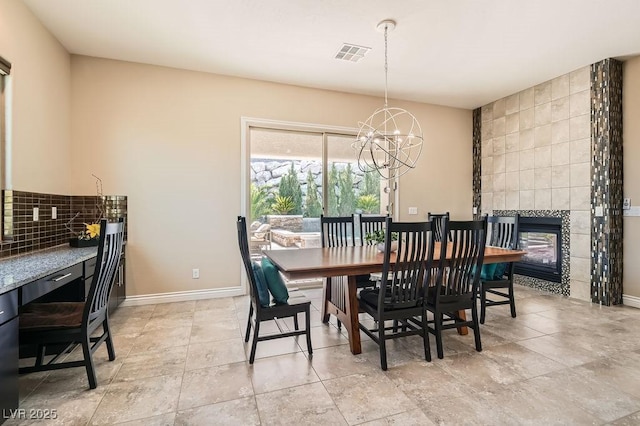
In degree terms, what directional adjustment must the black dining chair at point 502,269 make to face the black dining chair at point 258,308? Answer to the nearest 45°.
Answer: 0° — it already faces it

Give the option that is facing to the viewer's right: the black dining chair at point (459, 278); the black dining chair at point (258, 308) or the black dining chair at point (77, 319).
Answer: the black dining chair at point (258, 308)

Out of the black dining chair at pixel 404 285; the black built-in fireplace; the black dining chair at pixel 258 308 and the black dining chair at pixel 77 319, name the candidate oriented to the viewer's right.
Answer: the black dining chair at pixel 258 308

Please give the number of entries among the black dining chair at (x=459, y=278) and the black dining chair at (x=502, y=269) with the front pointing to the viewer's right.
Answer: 0

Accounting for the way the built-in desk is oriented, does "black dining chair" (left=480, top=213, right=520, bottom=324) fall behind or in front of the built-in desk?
in front

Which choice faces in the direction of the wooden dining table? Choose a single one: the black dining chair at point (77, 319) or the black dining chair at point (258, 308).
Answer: the black dining chair at point (258, 308)

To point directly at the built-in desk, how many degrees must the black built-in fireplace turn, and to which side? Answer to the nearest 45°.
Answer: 0° — it already faces it

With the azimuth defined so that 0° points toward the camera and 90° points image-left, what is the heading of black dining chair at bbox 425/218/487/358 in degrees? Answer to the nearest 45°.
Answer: approximately 135°

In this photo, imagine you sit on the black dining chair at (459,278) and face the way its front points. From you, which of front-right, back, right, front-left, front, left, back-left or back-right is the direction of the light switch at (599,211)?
right

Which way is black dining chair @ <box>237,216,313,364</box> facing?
to the viewer's right

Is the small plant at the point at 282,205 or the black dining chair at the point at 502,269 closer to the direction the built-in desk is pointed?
the black dining chair

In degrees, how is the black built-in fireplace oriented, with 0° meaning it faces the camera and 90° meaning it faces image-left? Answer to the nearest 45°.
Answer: approximately 45°

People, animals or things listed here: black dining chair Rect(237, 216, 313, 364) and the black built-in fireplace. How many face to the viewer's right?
1

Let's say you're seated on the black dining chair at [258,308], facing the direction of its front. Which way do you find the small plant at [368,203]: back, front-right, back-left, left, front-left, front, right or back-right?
front-left

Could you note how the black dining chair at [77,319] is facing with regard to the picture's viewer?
facing away from the viewer and to the left of the viewer

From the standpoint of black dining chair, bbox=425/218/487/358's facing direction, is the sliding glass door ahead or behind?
ahead
